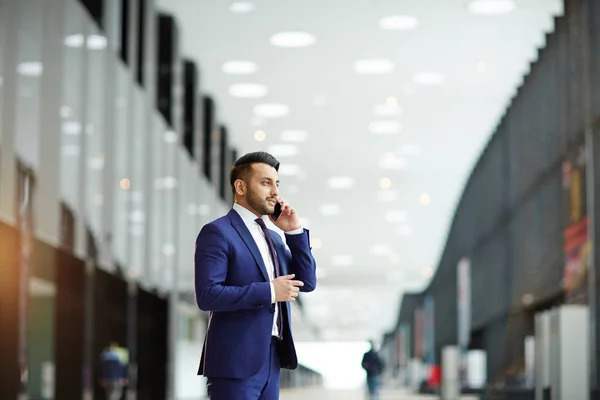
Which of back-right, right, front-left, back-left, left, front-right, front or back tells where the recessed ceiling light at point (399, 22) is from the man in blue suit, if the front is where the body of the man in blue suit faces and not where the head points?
back-left

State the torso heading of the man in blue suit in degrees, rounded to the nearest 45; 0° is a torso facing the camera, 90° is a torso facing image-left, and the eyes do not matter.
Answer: approximately 315°

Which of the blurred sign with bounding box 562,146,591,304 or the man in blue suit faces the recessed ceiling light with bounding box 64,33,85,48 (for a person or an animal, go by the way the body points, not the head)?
the blurred sign

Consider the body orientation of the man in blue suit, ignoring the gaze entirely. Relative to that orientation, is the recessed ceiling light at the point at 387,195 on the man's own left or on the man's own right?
on the man's own left

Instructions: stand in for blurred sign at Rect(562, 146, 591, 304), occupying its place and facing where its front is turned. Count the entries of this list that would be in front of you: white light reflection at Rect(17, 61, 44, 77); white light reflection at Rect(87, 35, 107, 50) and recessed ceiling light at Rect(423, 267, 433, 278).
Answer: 2

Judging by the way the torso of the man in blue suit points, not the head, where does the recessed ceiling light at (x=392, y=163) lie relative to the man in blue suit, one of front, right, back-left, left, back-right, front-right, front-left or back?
back-left

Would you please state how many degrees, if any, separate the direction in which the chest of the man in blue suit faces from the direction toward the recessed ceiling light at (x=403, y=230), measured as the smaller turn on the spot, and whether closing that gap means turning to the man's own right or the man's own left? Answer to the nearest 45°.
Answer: approximately 135° to the man's own left

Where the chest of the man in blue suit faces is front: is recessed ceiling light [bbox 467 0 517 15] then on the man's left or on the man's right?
on the man's left

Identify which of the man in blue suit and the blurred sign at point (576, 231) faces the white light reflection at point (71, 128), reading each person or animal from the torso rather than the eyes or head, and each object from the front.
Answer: the blurred sign
